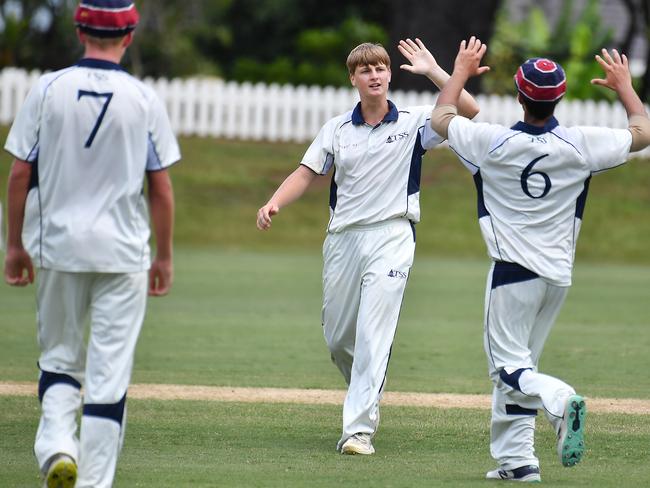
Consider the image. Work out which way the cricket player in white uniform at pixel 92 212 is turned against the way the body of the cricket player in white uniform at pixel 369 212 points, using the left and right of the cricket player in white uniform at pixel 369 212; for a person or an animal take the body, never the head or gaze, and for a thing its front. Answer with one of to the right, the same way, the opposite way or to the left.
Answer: the opposite way

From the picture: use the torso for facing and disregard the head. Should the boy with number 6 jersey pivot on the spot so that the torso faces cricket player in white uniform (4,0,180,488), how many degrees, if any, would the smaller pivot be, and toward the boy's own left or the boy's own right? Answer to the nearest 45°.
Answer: approximately 135° to the boy's own left

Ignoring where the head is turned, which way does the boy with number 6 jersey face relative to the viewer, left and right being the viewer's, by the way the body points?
facing away from the viewer

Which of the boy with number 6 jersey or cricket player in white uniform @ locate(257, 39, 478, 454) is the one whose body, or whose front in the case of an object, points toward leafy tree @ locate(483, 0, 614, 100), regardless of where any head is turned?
the boy with number 6 jersey

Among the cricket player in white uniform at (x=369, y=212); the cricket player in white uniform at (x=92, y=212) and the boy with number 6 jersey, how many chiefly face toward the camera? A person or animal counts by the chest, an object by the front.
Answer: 1

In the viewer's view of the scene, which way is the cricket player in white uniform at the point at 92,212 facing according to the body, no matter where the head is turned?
away from the camera

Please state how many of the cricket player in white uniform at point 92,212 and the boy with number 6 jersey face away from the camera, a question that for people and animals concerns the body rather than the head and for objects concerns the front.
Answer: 2

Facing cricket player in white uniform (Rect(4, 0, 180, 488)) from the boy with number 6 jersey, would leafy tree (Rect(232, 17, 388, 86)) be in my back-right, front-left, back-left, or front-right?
back-right

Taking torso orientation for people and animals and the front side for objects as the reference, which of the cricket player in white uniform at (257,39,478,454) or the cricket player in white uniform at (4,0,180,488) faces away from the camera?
the cricket player in white uniform at (4,0,180,488)

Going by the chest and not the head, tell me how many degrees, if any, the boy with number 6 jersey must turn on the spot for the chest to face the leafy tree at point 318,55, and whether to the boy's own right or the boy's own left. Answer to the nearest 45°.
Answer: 0° — they already face it

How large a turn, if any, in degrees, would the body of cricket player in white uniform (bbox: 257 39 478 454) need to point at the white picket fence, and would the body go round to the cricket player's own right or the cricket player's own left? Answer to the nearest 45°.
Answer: approximately 180°

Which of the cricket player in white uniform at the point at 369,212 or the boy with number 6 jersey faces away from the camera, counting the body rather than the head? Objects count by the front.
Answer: the boy with number 6 jersey

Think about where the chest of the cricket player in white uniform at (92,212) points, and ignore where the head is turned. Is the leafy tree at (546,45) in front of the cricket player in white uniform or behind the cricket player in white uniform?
in front

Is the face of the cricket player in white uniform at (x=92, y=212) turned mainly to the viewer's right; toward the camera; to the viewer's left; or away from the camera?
away from the camera

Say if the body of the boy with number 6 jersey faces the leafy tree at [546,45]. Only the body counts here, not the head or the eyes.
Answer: yes

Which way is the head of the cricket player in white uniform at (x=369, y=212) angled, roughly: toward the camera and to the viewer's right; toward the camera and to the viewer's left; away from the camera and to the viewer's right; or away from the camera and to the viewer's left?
toward the camera and to the viewer's right

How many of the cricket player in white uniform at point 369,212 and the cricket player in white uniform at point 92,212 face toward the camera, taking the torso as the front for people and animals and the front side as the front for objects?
1
